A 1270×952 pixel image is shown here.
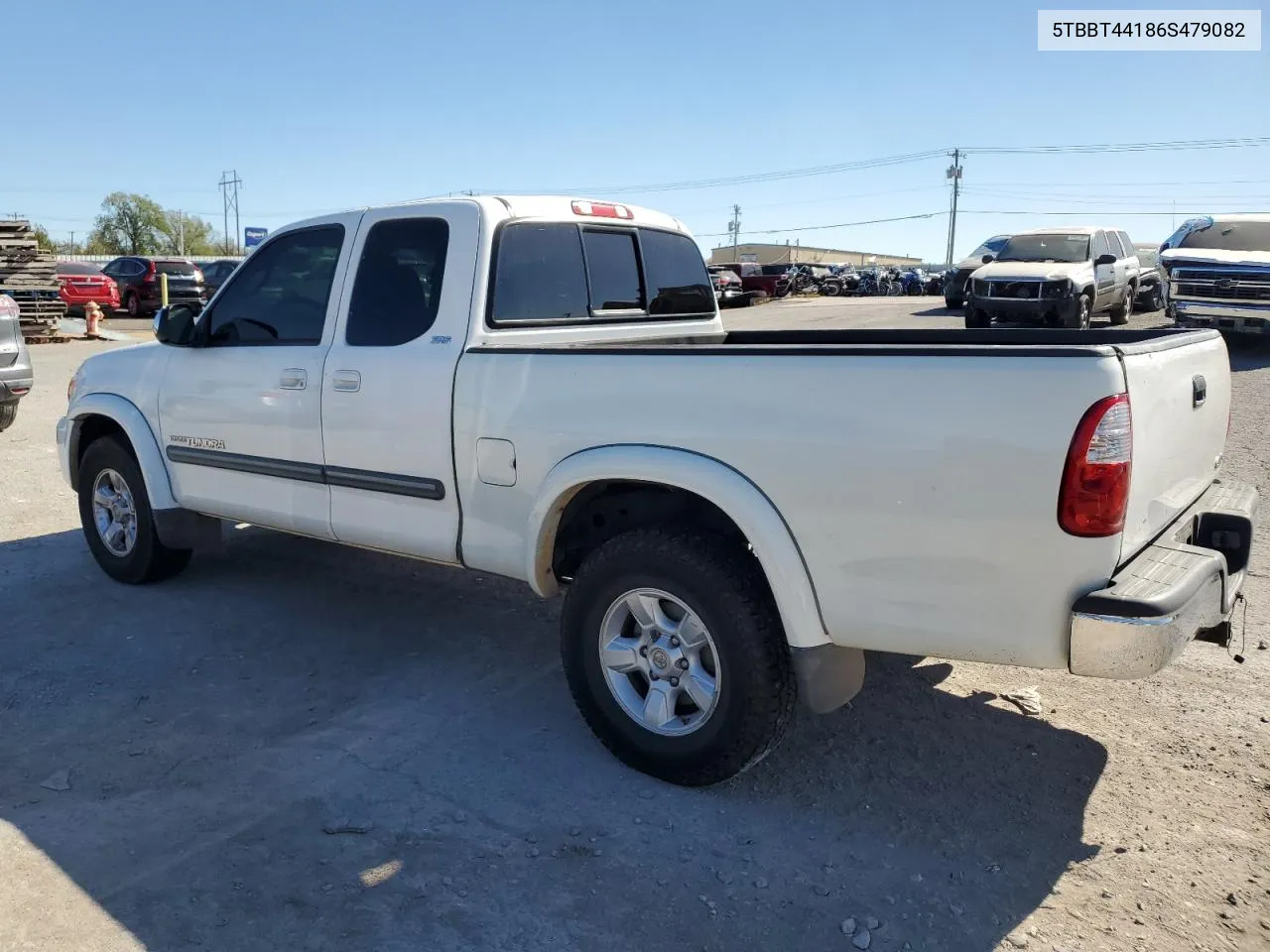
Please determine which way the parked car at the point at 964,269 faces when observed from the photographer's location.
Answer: facing the viewer and to the left of the viewer

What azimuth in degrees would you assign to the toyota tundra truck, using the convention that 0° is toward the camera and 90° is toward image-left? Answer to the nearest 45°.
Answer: approximately 135°

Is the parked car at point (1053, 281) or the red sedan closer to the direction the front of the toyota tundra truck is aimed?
the red sedan

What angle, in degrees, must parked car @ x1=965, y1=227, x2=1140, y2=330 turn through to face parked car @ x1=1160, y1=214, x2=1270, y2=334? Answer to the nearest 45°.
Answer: approximately 90° to its left

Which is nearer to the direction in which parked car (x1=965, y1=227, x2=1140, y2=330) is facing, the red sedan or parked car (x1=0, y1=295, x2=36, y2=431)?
the parked car

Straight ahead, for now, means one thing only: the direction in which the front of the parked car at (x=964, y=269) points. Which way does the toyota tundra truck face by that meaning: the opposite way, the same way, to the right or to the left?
to the right

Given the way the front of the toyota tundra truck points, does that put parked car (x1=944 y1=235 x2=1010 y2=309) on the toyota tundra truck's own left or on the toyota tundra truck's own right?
on the toyota tundra truck's own right

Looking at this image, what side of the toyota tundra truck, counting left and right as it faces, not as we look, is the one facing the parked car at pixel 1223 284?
right
